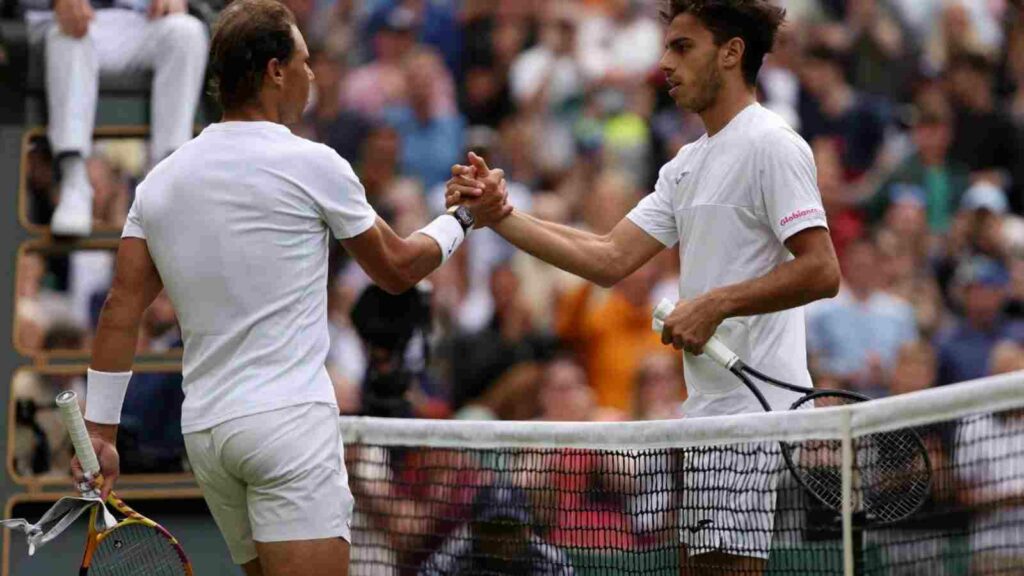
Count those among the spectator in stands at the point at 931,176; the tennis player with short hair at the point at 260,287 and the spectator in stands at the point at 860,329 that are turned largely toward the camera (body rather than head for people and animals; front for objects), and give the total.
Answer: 2

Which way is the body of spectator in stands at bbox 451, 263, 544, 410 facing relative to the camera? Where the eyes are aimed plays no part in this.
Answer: toward the camera

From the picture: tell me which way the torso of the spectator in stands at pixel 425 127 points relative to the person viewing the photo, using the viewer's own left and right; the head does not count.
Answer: facing the viewer

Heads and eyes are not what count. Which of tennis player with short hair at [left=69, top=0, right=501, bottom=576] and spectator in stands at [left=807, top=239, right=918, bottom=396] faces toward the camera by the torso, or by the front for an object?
the spectator in stands

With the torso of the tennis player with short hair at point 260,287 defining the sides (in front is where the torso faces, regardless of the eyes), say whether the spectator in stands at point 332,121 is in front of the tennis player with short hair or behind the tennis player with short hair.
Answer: in front

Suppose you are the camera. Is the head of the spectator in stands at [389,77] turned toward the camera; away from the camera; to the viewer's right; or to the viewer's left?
toward the camera

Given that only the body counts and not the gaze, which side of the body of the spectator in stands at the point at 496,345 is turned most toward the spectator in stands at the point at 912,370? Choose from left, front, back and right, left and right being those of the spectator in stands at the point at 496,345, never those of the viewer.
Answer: left

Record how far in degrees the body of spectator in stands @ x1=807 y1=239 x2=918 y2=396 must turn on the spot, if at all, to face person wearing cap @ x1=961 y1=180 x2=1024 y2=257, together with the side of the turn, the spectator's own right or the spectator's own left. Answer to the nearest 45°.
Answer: approximately 135° to the spectator's own left

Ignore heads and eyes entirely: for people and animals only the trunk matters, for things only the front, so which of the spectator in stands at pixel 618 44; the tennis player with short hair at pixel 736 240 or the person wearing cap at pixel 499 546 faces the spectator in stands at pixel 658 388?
the spectator in stands at pixel 618 44

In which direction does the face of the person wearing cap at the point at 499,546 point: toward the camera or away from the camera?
toward the camera

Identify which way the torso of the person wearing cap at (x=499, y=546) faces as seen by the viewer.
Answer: toward the camera

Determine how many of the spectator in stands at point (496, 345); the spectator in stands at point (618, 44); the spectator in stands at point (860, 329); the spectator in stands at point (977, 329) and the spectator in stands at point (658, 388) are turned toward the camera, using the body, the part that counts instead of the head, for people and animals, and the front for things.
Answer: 5

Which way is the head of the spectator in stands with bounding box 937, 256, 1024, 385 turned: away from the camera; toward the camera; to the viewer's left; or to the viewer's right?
toward the camera

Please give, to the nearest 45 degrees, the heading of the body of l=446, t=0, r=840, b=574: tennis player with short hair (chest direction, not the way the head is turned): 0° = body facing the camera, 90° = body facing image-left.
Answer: approximately 45°

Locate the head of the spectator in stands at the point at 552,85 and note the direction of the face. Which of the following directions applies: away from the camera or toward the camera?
toward the camera

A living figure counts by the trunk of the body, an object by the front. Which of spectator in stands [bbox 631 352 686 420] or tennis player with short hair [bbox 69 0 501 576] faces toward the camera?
the spectator in stands

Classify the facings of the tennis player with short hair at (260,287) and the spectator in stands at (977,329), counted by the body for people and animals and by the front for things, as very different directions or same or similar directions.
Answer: very different directions

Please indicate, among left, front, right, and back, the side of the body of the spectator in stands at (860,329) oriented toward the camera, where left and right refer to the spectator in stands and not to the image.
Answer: front

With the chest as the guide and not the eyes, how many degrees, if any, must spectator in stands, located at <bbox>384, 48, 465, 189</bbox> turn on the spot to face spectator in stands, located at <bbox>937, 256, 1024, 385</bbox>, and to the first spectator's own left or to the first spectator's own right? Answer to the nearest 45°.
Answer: approximately 90° to the first spectator's own left

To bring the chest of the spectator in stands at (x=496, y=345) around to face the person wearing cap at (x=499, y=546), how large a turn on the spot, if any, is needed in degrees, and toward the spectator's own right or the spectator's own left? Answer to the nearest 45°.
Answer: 0° — they already face them
